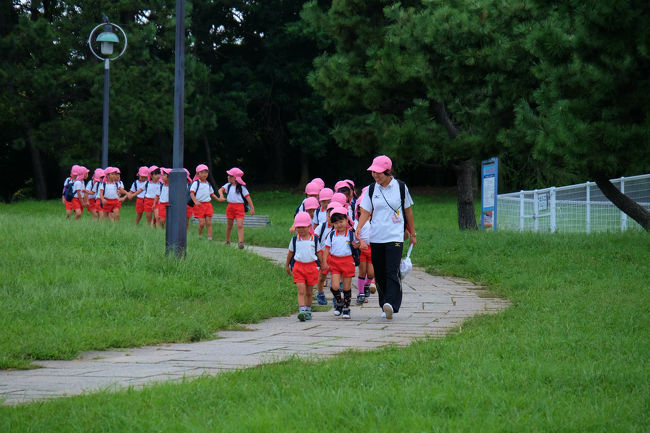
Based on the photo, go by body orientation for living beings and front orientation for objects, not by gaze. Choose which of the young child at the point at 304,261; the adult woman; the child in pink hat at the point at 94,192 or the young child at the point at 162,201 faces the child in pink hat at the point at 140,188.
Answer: the child in pink hat at the point at 94,192

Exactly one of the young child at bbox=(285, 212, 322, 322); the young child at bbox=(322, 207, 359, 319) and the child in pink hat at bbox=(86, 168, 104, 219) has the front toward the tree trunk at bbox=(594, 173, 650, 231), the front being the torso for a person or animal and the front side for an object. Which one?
the child in pink hat

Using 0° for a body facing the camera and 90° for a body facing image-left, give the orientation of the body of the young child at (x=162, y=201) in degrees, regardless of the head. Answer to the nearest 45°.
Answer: approximately 315°

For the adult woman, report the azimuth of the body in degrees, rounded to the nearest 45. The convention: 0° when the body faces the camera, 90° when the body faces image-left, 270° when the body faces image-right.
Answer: approximately 0°

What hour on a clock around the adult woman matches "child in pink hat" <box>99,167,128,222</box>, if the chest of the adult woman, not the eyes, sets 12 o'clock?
The child in pink hat is roughly at 5 o'clock from the adult woman.

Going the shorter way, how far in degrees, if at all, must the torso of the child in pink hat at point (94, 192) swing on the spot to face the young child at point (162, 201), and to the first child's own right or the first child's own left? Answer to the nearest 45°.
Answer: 0° — they already face them

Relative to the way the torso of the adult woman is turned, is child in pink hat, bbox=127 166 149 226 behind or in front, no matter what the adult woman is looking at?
behind

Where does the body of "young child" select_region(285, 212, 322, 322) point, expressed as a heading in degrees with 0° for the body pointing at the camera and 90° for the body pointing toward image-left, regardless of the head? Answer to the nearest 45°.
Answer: approximately 0°

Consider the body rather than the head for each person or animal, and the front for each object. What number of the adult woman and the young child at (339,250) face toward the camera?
2

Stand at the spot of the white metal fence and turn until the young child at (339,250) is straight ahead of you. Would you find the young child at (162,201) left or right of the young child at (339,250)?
right
